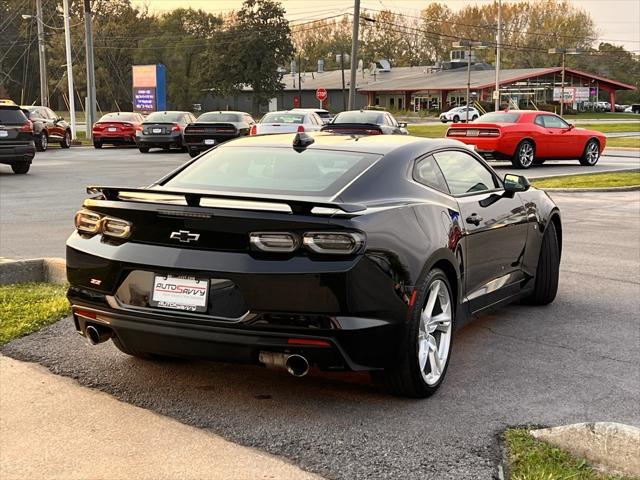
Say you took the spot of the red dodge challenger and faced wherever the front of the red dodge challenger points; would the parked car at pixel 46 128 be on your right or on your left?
on your left

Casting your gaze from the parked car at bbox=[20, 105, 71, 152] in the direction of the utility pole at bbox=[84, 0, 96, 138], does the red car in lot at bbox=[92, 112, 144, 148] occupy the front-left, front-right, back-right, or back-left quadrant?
front-right

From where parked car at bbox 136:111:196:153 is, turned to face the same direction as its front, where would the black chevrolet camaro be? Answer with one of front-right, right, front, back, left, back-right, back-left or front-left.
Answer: back

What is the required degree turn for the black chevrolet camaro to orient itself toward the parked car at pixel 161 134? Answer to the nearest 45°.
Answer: approximately 45° to its left

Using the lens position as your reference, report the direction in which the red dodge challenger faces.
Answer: facing away from the viewer and to the right of the viewer

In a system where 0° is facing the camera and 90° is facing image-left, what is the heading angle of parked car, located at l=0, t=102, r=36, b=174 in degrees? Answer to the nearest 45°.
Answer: approximately 180°

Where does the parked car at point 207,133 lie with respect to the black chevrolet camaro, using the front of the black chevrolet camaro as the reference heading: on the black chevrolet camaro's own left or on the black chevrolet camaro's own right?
on the black chevrolet camaro's own left

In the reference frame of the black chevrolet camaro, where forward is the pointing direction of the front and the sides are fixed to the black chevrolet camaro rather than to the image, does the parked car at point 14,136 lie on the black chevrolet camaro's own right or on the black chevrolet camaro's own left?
on the black chevrolet camaro's own left

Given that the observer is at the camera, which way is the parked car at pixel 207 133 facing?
facing away from the viewer and to the right of the viewer

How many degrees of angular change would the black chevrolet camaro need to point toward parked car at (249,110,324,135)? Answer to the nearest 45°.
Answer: approximately 45° to its left

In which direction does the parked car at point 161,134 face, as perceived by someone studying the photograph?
facing away from the viewer

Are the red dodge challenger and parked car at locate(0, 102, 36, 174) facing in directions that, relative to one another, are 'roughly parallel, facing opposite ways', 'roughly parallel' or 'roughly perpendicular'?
roughly perpendicular

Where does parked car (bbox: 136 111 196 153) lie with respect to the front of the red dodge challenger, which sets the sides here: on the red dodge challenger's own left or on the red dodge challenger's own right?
on the red dodge challenger's own left

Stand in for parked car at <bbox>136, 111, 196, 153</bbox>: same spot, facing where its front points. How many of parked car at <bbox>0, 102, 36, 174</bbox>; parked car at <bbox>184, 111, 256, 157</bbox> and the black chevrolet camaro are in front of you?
0
